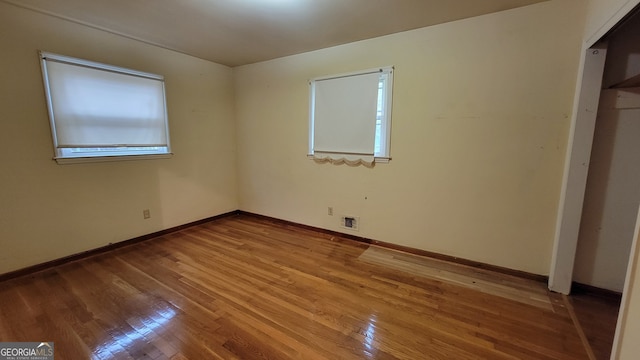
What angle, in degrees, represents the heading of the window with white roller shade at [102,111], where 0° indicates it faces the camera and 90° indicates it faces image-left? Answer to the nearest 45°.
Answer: approximately 315°

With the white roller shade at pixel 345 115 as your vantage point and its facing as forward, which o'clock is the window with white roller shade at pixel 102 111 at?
The window with white roller shade is roughly at 1 o'clock from the white roller shade.

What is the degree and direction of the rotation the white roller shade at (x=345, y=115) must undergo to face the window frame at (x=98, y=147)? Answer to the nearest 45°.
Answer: approximately 45° to its right
